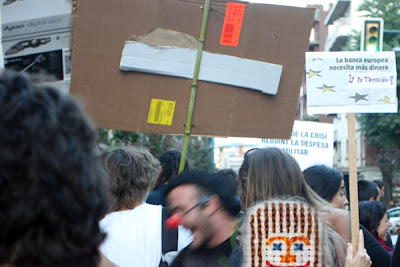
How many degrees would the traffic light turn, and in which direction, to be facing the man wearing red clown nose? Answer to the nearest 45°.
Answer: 0° — it already faces them

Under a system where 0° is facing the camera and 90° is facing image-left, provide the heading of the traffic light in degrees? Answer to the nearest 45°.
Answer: approximately 0°

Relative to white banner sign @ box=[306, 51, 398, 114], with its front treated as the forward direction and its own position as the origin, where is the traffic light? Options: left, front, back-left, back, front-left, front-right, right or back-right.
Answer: back

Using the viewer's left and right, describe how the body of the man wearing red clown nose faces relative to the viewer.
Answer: facing to the left of the viewer

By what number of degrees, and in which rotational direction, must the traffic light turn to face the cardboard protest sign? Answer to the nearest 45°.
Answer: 0° — it already faces it

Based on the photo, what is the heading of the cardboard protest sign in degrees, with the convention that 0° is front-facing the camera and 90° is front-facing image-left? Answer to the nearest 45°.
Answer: approximately 180°
